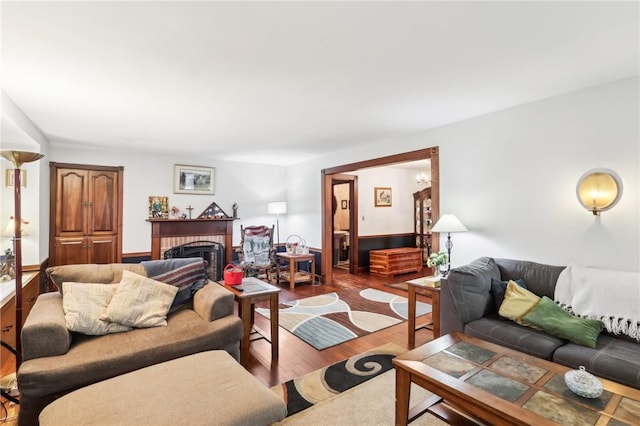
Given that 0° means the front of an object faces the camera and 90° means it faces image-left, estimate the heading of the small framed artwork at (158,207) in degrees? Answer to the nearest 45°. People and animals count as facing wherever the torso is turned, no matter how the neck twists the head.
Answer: approximately 0°

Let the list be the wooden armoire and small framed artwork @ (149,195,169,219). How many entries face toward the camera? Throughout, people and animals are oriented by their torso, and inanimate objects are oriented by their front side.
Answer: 2

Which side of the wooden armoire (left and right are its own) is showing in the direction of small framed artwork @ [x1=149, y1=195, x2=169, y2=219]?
left

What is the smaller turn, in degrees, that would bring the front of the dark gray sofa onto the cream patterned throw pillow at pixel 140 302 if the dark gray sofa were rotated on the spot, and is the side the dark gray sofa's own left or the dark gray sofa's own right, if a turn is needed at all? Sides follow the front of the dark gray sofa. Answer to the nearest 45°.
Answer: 0° — it already faces it

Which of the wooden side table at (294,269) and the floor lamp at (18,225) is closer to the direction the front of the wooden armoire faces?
the floor lamp

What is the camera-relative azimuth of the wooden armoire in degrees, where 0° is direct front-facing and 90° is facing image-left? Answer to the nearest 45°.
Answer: approximately 0°

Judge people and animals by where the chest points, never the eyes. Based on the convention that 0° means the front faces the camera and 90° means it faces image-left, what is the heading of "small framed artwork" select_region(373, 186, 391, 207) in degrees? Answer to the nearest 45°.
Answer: approximately 315°
